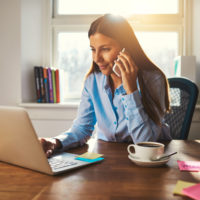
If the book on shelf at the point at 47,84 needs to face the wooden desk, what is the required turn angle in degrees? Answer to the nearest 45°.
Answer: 0° — it already faces it

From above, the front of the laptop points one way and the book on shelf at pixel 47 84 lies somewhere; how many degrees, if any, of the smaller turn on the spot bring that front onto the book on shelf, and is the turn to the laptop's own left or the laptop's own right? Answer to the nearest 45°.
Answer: approximately 45° to the laptop's own left

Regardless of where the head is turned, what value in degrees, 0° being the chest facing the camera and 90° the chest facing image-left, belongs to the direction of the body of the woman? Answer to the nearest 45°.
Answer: approximately 45°

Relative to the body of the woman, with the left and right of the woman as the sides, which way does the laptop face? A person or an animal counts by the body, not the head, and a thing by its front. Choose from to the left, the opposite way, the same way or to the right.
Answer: the opposite way

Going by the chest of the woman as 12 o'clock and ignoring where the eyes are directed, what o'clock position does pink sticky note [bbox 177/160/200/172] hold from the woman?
The pink sticky note is roughly at 10 o'clock from the woman.

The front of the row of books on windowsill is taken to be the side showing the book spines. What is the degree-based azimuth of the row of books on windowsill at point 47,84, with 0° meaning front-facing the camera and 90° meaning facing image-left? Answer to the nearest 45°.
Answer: approximately 0°

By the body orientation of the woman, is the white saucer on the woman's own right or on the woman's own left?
on the woman's own left

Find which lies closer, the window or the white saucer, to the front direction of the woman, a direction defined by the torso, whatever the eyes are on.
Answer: the white saucer
